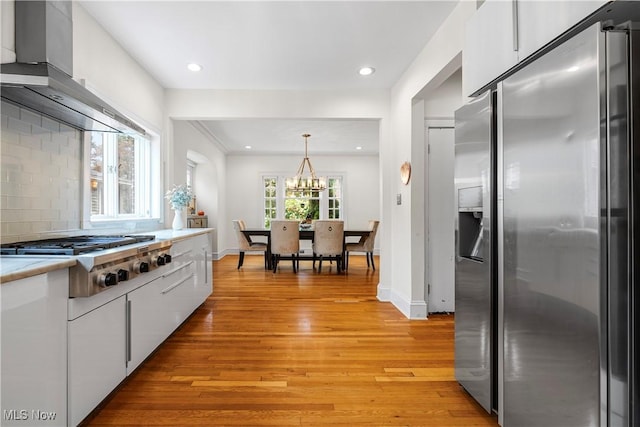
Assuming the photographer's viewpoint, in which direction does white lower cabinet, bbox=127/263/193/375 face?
facing the viewer and to the right of the viewer

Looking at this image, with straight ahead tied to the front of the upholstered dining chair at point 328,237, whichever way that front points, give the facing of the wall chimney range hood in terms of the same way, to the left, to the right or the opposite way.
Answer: to the right

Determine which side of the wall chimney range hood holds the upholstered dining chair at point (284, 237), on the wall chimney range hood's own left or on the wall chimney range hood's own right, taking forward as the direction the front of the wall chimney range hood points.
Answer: on the wall chimney range hood's own left

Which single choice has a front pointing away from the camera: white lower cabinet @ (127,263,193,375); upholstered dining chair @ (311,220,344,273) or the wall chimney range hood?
the upholstered dining chair

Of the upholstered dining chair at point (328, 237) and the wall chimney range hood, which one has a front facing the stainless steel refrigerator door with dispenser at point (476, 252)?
the wall chimney range hood

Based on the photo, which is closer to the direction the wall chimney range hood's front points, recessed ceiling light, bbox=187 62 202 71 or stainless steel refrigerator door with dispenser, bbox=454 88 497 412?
the stainless steel refrigerator door with dispenser

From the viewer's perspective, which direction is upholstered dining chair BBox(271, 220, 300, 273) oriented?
away from the camera

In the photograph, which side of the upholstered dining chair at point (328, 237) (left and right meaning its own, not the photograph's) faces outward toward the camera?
back

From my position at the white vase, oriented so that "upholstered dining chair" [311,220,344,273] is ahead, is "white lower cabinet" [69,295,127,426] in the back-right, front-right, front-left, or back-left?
back-right

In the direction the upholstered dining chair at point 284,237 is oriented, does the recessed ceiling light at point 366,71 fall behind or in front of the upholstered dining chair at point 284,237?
behind

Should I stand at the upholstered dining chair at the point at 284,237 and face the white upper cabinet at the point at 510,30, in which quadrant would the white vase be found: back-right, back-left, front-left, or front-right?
front-right

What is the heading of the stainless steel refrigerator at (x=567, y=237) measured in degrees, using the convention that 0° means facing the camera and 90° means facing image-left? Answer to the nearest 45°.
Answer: approximately 45°

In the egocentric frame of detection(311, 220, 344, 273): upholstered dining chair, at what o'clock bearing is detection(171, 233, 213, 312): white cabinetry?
The white cabinetry is roughly at 7 o'clock from the upholstered dining chair.

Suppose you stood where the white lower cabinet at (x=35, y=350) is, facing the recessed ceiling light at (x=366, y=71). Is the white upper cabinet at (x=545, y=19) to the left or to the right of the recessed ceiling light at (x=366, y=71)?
right

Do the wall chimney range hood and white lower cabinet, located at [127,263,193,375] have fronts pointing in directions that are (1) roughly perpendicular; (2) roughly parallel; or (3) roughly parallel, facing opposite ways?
roughly parallel

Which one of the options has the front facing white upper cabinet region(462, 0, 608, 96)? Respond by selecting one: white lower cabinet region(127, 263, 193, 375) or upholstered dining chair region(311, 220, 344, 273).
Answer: the white lower cabinet

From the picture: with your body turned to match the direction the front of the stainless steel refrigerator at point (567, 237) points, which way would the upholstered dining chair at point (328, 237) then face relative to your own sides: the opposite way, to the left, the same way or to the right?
to the right

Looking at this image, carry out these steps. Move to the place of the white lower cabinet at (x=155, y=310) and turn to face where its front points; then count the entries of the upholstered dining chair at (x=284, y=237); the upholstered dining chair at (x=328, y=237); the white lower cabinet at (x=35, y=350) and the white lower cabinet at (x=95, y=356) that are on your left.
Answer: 2
